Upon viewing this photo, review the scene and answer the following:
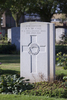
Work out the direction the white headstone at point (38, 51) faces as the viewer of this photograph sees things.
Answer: facing the viewer and to the left of the viewer

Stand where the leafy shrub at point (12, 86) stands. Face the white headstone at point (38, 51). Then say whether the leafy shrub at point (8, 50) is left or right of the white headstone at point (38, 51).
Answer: left

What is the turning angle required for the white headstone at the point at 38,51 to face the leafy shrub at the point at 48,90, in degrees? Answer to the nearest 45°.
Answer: approximately 45° to its left

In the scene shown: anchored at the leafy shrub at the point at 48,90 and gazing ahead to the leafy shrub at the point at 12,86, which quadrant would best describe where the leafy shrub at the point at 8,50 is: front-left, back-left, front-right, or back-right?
front-right

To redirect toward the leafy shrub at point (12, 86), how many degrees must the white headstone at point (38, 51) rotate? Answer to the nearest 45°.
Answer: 0° — it already faces it

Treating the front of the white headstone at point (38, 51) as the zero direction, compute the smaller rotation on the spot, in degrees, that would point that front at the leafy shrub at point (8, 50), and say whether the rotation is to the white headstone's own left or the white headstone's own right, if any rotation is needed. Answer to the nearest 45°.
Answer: approximately 135° to the white headstone's own right

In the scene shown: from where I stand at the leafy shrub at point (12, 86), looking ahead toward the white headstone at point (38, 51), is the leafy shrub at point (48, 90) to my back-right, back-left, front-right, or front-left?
front-right
